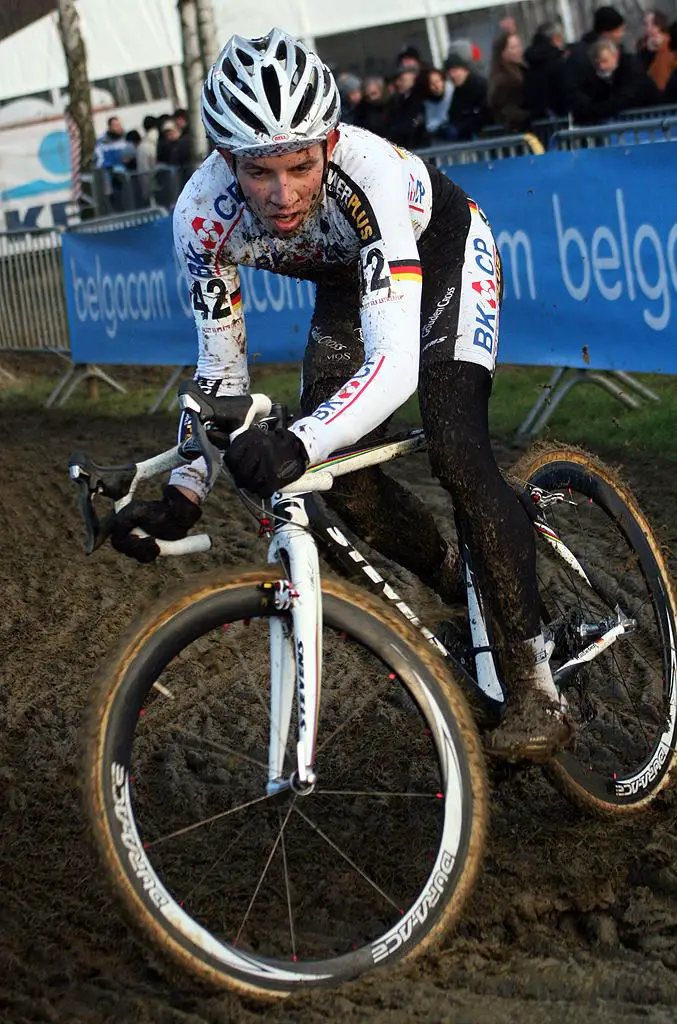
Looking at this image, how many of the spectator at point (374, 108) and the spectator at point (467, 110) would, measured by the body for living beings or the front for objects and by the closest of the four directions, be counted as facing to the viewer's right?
0

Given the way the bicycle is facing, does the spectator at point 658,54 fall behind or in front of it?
behind

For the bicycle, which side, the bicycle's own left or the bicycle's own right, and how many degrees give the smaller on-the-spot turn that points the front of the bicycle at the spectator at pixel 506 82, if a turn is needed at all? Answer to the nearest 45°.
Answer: approximately 135° to the bicycle's own right

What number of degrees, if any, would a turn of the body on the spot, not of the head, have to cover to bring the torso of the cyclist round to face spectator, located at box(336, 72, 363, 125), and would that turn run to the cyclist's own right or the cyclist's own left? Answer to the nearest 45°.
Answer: approximately 135° to the cyclist's own right

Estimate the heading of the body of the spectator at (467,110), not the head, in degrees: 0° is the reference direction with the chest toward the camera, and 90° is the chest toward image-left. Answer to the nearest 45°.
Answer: approximately 45°

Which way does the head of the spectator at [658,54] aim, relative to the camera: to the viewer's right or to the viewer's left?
to the viewer's left

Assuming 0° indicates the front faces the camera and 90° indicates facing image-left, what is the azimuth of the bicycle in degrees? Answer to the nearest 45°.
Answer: approximately 45°
